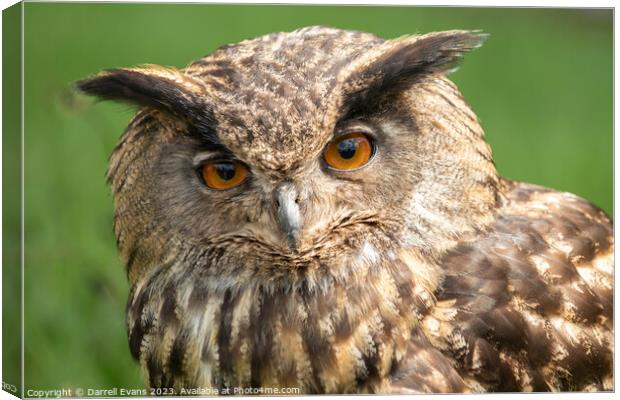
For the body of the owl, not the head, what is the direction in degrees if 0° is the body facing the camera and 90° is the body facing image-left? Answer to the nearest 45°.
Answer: approximately 45°
